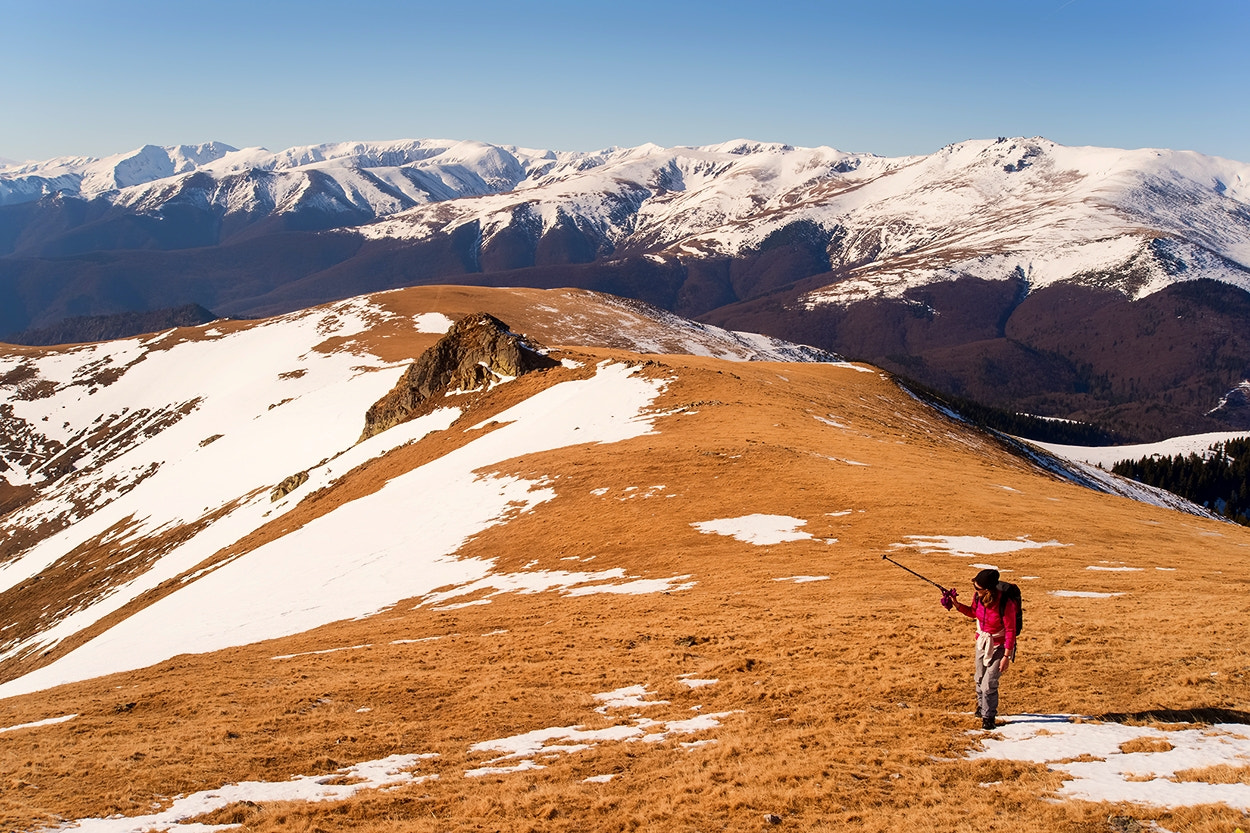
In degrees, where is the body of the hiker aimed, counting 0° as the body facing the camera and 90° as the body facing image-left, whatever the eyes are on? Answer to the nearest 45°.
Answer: approximately 45°
